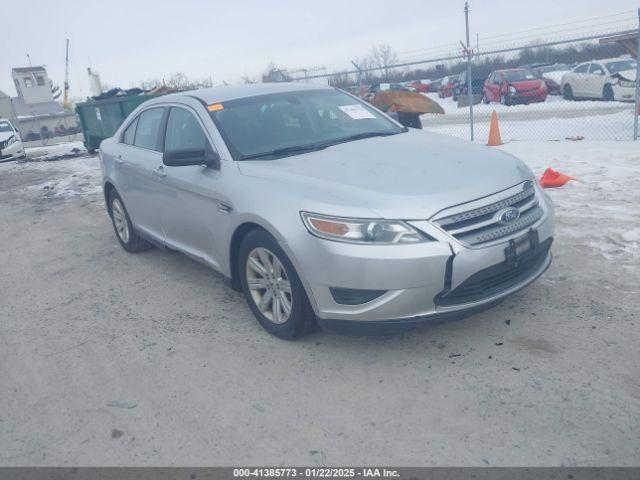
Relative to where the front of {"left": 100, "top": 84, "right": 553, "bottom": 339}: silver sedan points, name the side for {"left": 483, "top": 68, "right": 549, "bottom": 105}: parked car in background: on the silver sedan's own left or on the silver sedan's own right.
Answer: on the silver sedan's own left

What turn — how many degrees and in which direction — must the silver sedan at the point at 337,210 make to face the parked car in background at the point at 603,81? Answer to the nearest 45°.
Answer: approximately 90° to its left

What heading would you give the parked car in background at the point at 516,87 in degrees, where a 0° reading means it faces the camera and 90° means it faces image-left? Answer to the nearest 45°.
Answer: approximately 315°

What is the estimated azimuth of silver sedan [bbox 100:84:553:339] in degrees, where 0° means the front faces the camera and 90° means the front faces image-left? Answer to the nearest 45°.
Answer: approximately 315°

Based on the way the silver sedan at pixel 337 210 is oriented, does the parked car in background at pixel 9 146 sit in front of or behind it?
behind

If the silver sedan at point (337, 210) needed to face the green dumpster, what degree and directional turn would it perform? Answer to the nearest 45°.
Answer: approximately 180°

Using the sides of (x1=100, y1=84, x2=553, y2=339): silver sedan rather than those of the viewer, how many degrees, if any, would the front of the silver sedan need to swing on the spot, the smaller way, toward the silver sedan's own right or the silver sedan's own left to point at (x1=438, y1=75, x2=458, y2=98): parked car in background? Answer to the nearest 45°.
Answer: approximately 135° to the silver sedan's own left

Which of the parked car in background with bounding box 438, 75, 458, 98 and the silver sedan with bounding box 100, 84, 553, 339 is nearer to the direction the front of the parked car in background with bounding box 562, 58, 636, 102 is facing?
the silver sedan
